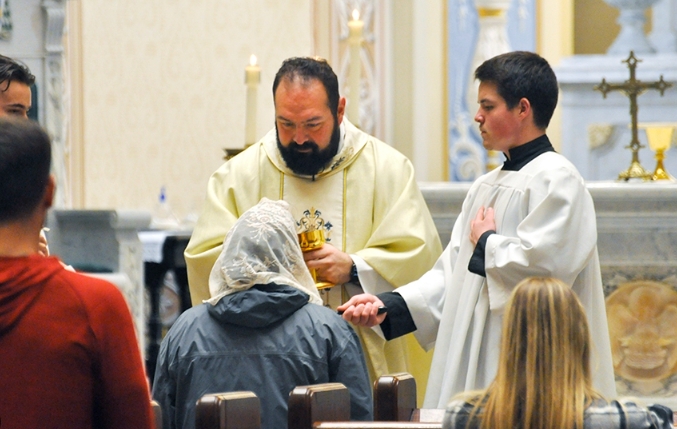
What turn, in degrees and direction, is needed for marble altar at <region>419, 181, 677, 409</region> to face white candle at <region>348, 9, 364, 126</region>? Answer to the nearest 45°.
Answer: approximately 90° to its right

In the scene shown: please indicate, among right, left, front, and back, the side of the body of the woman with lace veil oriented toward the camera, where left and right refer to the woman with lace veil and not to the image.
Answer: back

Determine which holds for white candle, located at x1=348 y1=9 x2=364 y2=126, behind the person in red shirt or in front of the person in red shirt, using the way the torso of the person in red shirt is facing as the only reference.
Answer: in front

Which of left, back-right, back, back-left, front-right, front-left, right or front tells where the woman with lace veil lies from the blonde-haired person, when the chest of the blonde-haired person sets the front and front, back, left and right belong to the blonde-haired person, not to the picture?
front-left

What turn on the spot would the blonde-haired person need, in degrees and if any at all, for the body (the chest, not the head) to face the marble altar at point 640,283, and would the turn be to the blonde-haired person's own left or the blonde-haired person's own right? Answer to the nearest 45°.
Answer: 0° — they already face it

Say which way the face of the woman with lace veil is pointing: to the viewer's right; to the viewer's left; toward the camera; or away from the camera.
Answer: away from the camera

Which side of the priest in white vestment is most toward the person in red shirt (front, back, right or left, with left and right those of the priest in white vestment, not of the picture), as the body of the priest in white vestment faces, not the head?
front

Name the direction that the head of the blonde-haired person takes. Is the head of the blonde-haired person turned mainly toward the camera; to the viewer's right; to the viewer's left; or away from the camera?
away from the camera

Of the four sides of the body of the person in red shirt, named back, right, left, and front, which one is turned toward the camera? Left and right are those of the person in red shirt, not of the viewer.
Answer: back

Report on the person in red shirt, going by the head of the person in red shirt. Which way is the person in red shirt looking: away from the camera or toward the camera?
away from the camera

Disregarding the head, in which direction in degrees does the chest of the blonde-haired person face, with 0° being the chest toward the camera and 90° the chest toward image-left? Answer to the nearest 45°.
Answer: approximately 180°
